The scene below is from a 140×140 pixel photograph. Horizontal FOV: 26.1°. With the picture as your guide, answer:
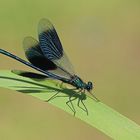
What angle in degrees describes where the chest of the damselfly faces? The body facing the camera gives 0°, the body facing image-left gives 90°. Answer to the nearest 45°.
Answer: approximately 270°
